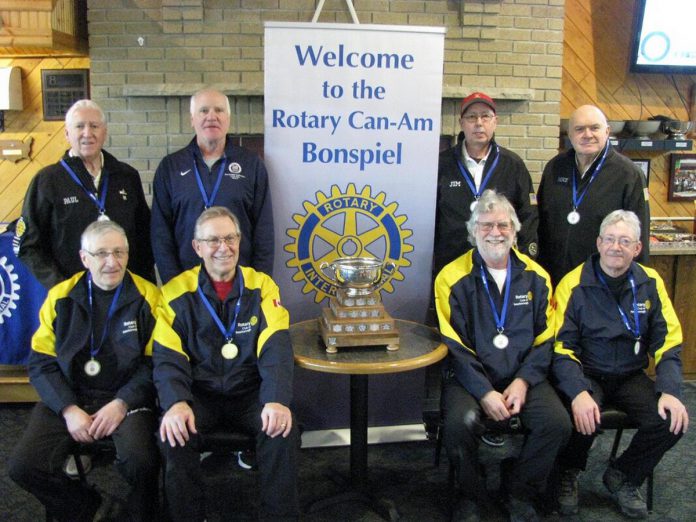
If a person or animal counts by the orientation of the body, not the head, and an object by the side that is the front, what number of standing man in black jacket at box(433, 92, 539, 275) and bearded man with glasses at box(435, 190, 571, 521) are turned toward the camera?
2

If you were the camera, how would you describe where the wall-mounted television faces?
facing the viewer

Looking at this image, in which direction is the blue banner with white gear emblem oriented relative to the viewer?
toward the camera

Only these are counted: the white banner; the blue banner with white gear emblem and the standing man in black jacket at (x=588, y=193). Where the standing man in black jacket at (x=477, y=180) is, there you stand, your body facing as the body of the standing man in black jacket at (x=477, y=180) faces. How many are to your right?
2

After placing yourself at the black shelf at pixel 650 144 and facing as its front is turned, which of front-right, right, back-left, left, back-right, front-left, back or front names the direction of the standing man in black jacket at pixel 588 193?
front

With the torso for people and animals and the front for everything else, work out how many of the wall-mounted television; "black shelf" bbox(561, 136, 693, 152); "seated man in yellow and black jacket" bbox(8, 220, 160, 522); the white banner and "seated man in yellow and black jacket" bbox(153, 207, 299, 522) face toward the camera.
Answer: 5

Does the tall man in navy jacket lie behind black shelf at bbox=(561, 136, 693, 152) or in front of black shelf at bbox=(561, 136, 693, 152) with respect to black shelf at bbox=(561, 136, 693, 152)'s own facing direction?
in front

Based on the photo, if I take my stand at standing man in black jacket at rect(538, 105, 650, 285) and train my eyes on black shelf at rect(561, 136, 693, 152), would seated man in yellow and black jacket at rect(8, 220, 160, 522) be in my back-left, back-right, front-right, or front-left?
back-left

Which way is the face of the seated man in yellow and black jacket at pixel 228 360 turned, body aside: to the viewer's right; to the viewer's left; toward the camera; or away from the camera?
toward the camera

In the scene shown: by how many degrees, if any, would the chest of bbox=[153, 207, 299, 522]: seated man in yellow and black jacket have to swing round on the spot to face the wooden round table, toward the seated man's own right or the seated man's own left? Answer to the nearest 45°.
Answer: approximately 90° to the seated man's own left

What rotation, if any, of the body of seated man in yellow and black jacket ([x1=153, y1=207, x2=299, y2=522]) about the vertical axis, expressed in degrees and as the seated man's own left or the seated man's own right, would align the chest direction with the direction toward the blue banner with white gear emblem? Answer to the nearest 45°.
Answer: approximately 135° to the seated man's own right

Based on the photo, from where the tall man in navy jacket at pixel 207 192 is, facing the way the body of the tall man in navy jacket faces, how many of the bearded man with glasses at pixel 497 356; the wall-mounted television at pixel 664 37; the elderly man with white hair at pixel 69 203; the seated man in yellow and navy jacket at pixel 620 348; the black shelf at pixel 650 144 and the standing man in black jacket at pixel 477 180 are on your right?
1

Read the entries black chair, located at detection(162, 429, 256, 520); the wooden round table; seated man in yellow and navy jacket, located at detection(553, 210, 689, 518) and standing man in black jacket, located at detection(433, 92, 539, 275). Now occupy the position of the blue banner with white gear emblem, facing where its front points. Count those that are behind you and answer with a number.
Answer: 0

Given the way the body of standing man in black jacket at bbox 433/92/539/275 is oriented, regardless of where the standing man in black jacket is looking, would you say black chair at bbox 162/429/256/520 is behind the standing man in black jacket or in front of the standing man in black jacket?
in front

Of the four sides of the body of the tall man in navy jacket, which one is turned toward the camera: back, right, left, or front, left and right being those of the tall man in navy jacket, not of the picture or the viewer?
front

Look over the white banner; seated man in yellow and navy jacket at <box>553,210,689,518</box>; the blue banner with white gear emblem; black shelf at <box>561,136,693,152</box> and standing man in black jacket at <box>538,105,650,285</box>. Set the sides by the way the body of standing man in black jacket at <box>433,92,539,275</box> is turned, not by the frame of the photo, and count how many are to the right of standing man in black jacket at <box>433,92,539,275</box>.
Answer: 2
